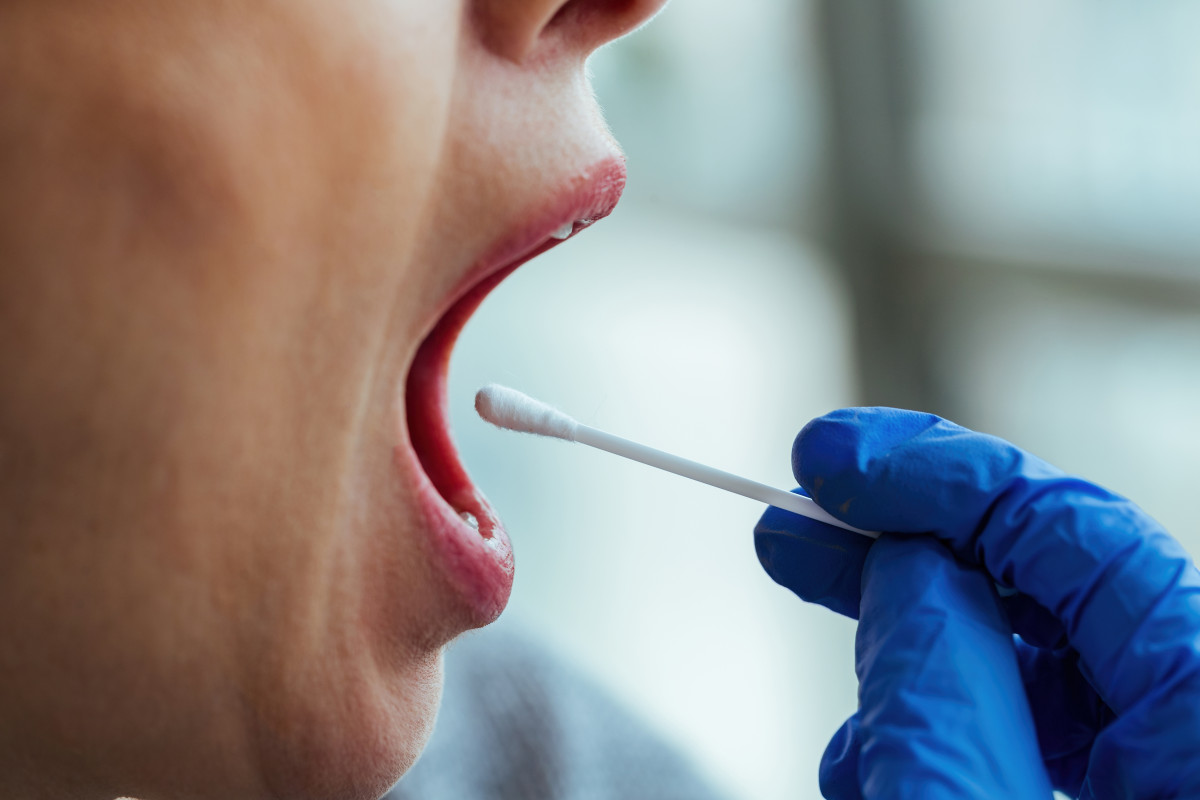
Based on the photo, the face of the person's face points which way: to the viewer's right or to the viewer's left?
to the viewer's right
